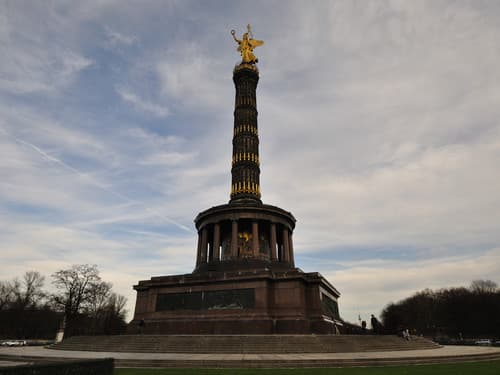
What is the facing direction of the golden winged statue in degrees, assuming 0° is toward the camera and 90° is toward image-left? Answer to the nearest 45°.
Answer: approximately 45°
